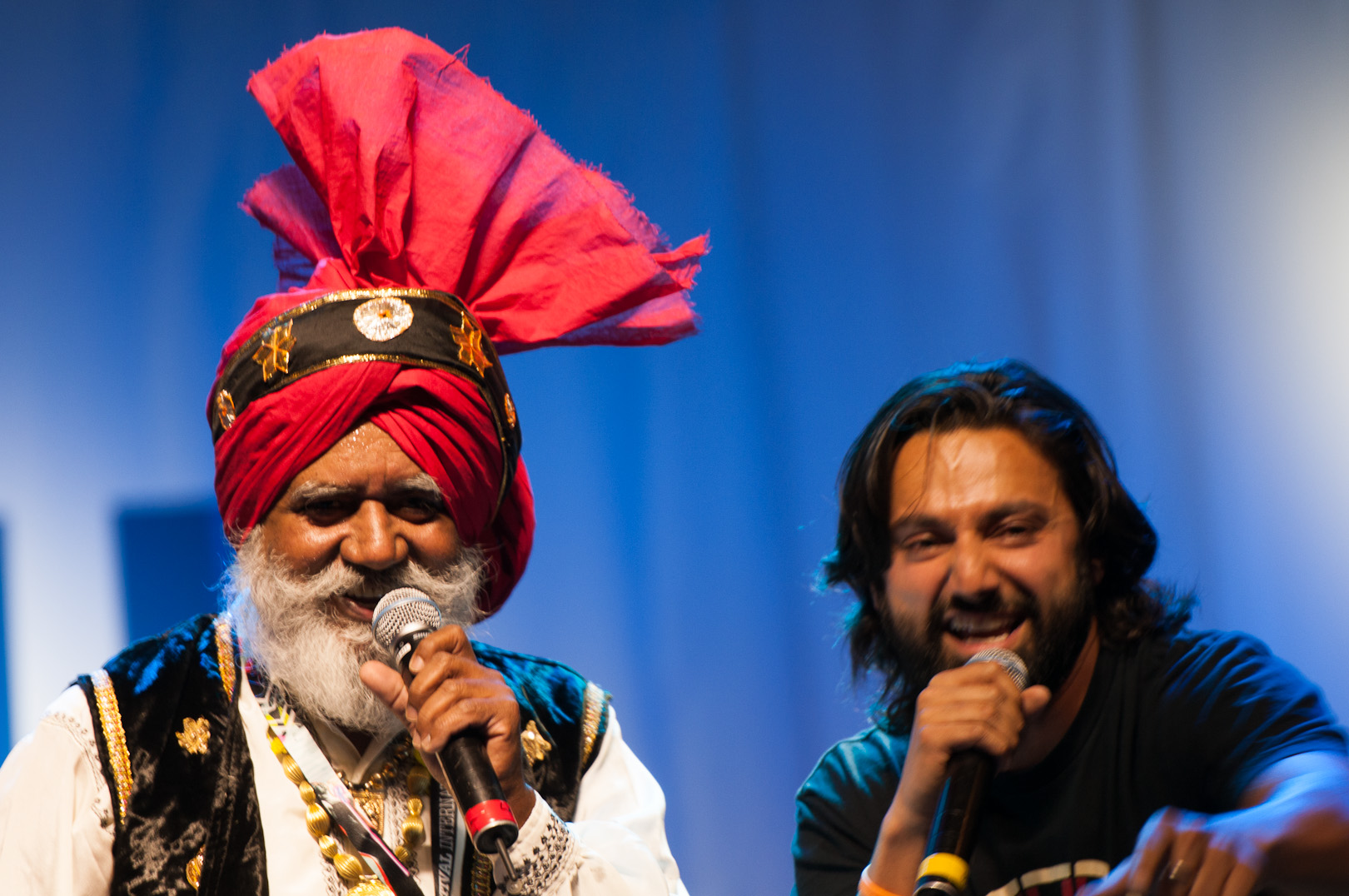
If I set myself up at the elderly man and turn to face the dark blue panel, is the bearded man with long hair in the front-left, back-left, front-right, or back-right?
back-right

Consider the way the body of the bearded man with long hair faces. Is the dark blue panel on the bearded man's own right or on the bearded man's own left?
on the bearded man's own right

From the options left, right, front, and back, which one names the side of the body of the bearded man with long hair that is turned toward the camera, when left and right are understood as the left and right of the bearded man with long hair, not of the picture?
front

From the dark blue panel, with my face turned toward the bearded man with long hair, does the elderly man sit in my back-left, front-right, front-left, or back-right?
front-right

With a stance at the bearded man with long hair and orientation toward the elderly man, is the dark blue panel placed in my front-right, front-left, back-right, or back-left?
front-right

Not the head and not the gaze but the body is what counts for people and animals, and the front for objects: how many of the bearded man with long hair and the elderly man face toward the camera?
2

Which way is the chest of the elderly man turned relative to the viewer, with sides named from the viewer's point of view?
facing the viewer

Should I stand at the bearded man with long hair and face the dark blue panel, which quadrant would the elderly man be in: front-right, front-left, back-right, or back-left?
front-left

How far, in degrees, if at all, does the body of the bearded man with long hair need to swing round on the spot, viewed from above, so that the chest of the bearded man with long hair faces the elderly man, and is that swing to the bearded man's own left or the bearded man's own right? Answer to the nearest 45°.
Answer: approximately 90° to the bearded man's own right

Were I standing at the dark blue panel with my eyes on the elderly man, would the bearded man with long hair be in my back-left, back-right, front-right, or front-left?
front-left
